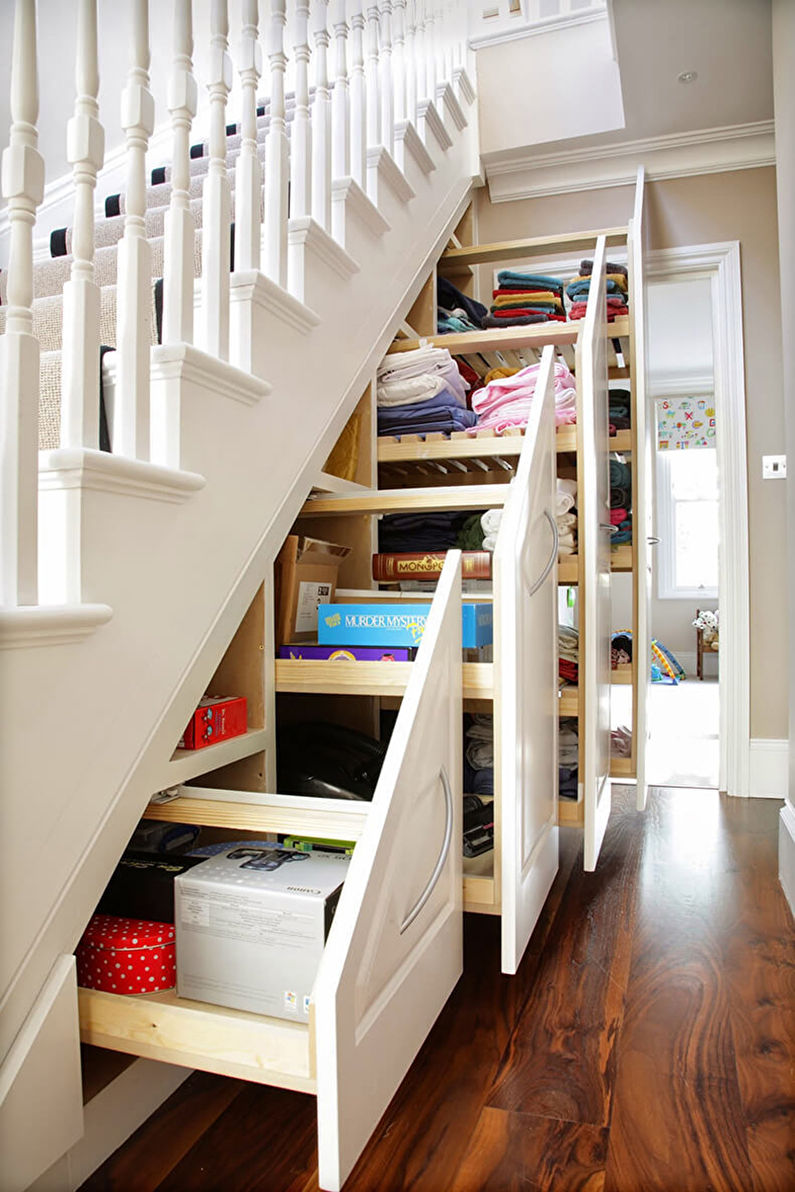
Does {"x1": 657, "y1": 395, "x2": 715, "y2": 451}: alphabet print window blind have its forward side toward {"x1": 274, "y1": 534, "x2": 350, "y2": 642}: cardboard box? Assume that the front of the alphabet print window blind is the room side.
yes

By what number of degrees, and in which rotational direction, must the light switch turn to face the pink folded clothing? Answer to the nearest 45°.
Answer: approximately 45° to its right

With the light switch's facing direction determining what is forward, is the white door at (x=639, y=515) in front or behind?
in front

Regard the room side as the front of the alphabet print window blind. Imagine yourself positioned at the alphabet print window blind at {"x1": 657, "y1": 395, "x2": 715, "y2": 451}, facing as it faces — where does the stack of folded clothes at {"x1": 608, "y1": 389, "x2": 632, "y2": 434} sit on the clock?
The stack of folded clothes is roughly at 12 o'clock from the alphabet print window blind.

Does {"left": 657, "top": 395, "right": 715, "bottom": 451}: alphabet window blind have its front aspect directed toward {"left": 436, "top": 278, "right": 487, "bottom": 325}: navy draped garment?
yes

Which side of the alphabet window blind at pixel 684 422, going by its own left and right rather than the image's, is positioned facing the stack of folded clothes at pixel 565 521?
front

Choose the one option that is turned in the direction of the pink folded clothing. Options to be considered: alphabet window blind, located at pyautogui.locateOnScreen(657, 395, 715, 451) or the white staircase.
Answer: the alphabet window blind

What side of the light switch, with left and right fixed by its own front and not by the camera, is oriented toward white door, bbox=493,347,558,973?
front
